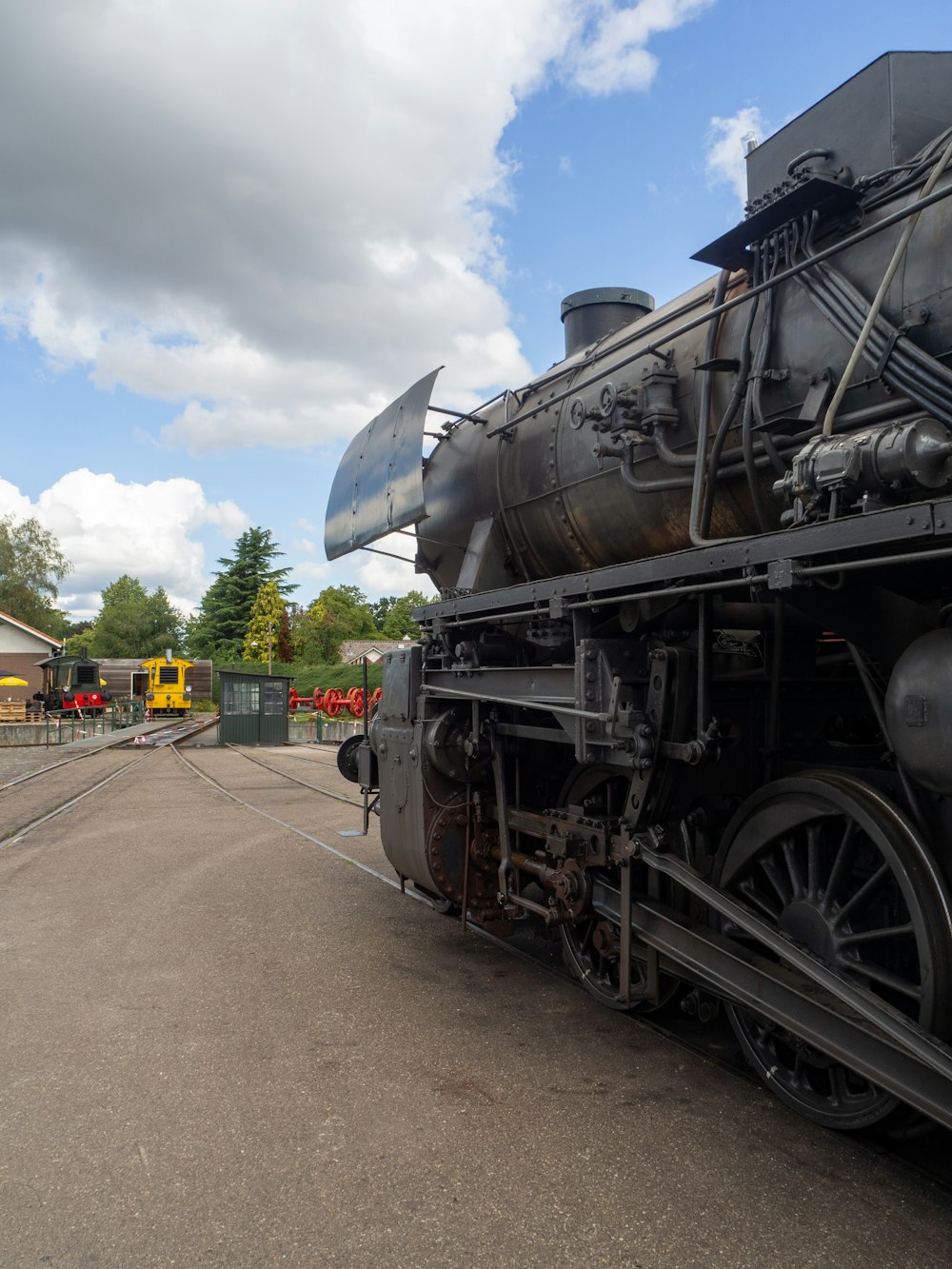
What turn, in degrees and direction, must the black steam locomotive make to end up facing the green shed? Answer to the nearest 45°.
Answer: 0° — it already faces it

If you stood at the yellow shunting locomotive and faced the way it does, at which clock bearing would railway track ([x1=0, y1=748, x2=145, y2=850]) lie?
The railway track is roughly at 12 o'clock from the yellow shunting locomotive.

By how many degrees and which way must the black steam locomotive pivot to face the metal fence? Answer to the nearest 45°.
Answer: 0° — it already faces it

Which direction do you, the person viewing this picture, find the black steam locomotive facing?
facing away from the viewer and to the left of the viewer

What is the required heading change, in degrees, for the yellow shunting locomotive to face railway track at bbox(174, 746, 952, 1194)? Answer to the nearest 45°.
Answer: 0° — it already faces it

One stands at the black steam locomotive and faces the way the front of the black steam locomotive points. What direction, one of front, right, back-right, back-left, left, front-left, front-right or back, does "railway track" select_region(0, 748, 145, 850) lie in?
front

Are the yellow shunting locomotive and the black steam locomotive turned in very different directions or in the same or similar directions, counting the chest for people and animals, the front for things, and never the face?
very different directions

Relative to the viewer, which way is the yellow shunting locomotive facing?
toward the camera

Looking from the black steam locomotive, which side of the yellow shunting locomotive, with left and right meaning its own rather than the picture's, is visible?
front

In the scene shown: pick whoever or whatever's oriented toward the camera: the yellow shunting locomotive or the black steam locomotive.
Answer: the yellow shunting locomotive

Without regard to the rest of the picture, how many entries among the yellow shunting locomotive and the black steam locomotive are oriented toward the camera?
1
